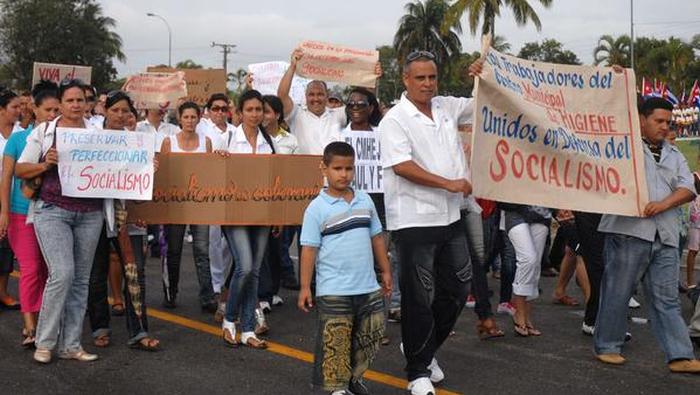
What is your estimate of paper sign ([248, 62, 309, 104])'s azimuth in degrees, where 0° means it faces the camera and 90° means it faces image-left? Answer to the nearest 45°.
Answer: approximately 0°

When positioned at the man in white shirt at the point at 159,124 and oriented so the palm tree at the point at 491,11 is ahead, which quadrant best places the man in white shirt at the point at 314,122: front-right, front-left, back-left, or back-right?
back-right

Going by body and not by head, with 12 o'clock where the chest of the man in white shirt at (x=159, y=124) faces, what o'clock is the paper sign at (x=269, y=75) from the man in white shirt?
The paper sign is roughly at 8 o'clock from the man in white shirt.

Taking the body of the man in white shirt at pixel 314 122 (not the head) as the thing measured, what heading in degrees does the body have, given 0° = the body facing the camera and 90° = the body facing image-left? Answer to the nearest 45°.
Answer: approximately 0°
